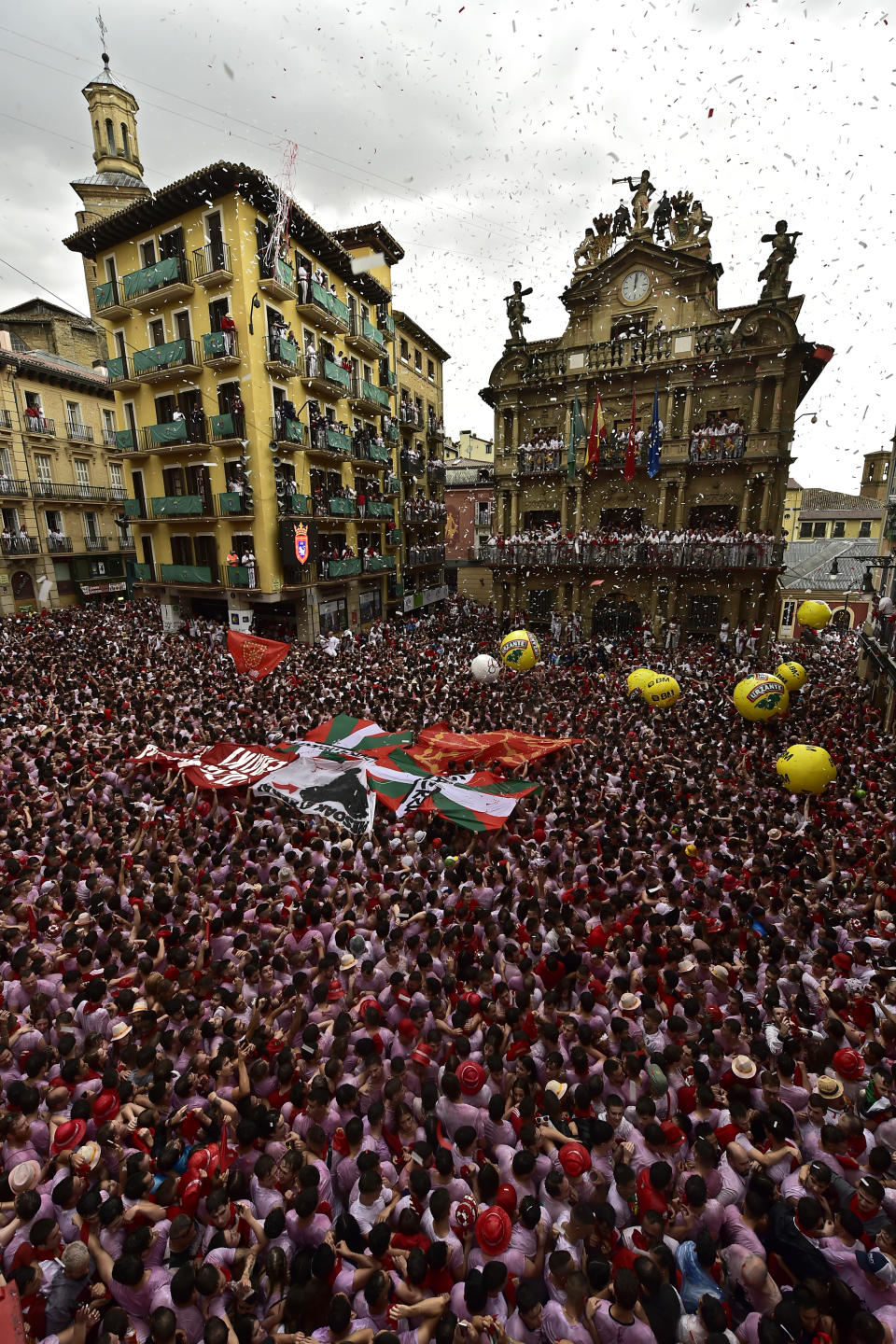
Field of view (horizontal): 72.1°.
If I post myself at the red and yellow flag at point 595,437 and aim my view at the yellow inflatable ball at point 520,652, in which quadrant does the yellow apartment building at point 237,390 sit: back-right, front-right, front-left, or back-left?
front-right

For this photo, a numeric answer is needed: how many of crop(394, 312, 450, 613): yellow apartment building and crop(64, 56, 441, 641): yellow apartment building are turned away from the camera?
0

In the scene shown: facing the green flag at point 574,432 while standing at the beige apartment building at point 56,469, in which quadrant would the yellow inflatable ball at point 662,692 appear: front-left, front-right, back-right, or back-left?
front-right

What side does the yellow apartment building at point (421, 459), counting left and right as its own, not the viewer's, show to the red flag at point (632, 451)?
front

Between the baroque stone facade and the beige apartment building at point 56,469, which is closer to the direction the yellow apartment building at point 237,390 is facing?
the baroque stone facade

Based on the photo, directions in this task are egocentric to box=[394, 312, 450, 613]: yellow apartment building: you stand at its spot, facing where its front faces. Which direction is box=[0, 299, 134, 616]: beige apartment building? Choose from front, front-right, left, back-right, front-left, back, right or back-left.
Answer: back-right

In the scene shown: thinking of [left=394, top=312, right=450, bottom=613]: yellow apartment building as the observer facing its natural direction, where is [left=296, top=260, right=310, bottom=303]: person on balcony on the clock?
The person on balcony is roughly at 2 o'clock from the yellow apartment building.

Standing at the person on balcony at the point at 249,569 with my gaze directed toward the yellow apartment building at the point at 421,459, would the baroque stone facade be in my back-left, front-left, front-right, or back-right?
front-right

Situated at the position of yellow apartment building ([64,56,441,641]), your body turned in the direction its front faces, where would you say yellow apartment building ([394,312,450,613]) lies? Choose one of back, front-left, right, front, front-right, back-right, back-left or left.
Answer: left

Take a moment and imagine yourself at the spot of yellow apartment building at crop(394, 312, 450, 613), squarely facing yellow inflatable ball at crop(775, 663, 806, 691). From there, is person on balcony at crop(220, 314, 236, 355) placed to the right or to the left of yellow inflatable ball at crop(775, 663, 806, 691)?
right

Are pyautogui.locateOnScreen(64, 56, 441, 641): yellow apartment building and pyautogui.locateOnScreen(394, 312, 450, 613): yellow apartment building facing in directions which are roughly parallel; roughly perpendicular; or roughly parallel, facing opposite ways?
roughly parallel

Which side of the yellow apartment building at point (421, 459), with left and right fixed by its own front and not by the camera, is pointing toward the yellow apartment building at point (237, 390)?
right

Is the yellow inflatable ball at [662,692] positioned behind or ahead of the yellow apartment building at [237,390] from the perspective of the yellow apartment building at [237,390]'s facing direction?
ahead

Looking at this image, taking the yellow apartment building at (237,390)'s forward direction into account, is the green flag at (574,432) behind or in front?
in front

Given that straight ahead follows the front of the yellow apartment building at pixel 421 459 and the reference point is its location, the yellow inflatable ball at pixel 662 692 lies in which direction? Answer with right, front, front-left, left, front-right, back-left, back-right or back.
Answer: front-right

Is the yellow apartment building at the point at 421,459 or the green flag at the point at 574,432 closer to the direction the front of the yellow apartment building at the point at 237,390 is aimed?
the green flag

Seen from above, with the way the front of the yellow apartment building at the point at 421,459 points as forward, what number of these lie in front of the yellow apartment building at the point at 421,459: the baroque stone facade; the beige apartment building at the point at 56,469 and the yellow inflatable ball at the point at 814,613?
2

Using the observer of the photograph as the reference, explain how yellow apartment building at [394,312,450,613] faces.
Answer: facing the viewer and to the right of the viewer
